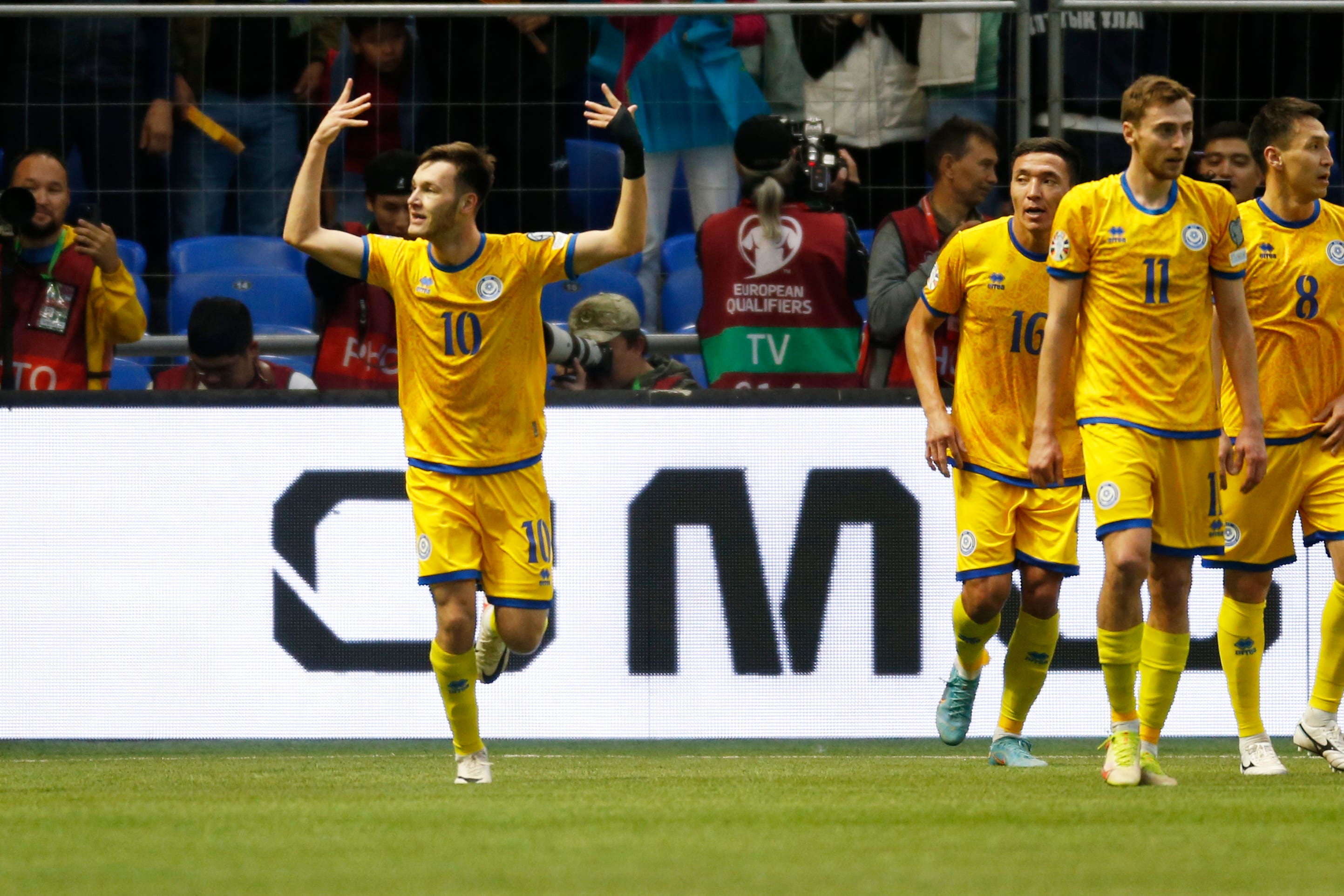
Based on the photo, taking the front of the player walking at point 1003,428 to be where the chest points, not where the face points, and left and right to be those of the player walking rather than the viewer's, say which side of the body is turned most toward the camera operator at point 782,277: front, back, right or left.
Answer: back

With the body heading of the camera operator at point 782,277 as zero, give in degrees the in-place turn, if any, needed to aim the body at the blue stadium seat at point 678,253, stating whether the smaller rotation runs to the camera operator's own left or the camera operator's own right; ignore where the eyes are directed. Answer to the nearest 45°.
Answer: approximately 45° to the camera operator's own left

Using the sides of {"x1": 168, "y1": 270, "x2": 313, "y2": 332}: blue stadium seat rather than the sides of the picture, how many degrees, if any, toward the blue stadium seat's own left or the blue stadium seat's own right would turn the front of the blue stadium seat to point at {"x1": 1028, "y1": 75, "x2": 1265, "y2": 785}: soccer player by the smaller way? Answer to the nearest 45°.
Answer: approximately 45° to the blue stadium seat's own left

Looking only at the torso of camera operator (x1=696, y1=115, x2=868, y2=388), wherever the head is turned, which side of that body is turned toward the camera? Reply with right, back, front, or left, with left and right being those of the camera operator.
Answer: back

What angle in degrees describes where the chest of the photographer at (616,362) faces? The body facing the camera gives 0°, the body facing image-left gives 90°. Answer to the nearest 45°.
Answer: approximately 45°

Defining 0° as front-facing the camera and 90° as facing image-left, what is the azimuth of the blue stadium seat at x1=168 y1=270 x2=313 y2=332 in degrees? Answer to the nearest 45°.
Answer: approximately 0°

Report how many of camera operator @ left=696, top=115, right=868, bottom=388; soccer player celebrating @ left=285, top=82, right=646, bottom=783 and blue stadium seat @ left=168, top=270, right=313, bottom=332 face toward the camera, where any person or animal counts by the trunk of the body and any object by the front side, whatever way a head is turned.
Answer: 2

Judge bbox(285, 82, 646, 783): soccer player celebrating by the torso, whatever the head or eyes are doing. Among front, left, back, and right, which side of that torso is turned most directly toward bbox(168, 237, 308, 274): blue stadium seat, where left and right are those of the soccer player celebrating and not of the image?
back

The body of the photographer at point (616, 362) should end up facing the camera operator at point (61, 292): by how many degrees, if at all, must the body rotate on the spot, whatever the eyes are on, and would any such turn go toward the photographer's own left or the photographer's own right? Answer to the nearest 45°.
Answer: approximately 45° to the photographer's own right
